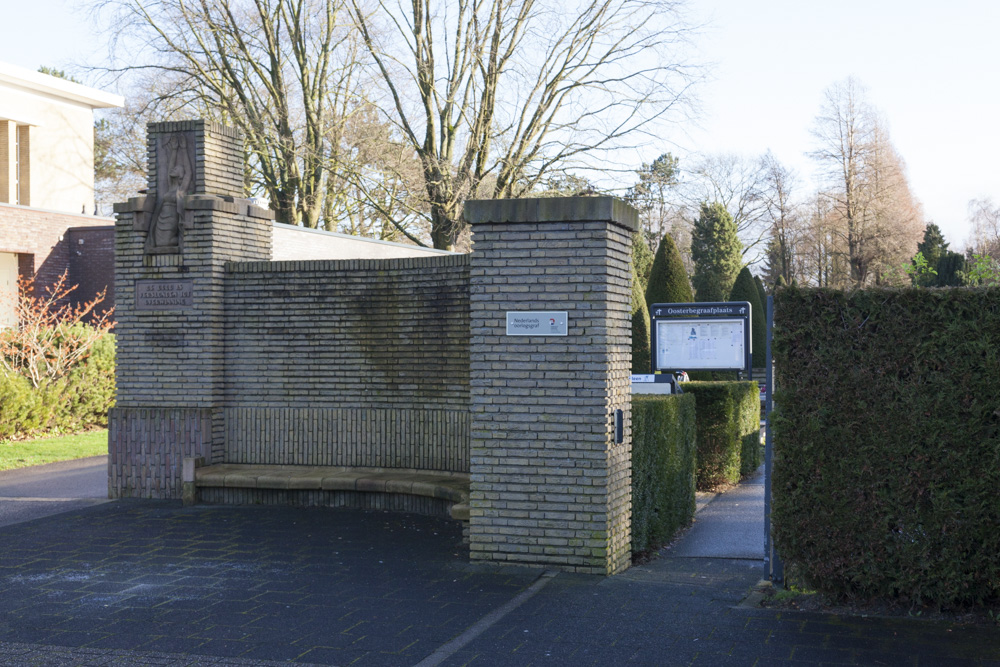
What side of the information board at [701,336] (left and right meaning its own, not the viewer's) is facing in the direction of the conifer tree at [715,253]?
back

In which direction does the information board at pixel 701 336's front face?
toward the camera

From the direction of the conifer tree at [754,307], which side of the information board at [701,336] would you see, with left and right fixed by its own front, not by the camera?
back

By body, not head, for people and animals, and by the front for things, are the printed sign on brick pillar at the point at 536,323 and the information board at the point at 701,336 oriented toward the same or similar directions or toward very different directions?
same or similar directions

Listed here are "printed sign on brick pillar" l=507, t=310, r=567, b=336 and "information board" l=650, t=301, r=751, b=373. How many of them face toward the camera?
2

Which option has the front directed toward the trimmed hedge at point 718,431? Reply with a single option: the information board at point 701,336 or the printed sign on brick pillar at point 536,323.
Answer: the information board

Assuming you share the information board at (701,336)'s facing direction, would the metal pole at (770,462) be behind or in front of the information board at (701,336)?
in front

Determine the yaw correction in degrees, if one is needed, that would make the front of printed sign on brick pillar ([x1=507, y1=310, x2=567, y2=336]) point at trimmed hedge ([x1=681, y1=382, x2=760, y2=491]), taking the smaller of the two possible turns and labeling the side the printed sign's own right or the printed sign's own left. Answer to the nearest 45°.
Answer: approximately 135° to the printed sign's own left

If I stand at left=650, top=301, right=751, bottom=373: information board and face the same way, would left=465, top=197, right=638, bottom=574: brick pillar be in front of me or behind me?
in front

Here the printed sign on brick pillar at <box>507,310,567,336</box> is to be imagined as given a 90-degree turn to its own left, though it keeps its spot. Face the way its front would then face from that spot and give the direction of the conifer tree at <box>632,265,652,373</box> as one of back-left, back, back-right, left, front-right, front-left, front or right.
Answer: left

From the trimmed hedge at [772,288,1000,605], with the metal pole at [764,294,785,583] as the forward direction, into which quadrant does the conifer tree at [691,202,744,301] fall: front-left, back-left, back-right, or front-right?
front-right

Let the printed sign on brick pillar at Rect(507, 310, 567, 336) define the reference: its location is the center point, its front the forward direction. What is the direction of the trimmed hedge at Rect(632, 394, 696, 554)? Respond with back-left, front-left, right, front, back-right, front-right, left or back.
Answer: back-left

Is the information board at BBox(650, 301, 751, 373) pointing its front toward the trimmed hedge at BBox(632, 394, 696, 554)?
yes

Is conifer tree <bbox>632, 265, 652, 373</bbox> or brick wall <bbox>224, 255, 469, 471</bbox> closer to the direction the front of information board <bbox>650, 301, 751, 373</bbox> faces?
the brick wall

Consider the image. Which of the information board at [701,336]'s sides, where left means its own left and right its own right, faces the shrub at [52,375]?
right
